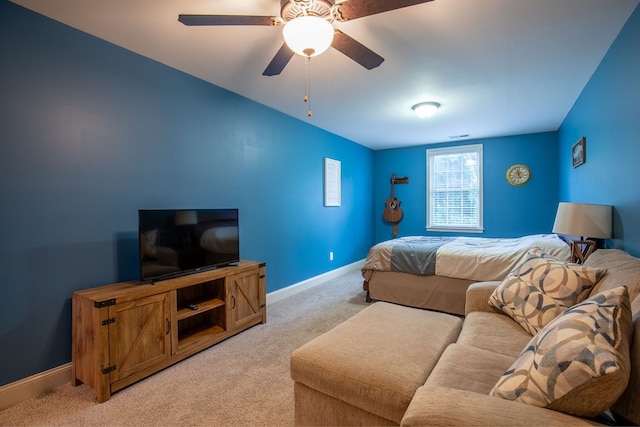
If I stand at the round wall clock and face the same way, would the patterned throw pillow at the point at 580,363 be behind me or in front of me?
in front

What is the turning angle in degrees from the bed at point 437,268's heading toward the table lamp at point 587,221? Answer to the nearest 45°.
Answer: approximately 135° to its left

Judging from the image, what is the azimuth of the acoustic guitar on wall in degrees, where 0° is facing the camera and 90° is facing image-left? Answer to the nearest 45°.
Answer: approximately 0°

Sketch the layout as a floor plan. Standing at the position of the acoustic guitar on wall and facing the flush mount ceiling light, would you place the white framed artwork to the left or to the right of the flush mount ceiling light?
right

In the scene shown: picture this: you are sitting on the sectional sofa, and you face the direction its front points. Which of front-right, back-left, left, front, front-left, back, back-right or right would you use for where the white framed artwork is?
front-right

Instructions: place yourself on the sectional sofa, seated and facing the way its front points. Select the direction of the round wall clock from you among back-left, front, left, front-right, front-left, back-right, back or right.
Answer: right

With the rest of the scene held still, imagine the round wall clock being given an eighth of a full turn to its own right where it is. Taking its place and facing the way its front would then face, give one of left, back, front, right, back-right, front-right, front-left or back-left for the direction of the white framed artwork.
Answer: front

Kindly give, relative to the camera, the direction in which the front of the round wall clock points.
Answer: facing the viewer

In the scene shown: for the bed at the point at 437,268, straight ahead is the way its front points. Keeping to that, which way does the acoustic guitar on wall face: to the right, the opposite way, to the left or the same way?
to the left

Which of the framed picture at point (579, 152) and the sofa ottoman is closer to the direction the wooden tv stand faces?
the sofa ottoman

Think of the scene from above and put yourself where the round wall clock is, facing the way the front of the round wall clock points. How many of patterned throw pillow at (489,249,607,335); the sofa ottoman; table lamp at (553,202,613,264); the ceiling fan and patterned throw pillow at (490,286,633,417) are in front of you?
5

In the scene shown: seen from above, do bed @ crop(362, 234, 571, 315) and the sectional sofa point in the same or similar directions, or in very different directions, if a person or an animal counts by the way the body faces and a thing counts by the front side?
same or similar directions

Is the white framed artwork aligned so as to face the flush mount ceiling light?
yes

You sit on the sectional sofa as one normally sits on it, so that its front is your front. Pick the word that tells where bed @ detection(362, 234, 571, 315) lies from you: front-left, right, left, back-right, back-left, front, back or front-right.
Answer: right

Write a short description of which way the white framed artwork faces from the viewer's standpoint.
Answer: facing the viewer and to the right of the viewer

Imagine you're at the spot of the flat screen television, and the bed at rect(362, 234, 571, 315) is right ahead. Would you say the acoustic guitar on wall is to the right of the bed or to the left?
left

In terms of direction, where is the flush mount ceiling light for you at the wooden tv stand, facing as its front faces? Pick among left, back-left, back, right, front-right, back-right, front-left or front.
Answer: front-left

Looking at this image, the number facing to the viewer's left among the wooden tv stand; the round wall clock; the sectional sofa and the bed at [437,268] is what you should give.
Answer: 2

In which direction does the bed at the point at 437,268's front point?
to the viewer's left

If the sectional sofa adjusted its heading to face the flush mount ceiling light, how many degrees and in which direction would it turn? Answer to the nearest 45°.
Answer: approximately 90° to its right

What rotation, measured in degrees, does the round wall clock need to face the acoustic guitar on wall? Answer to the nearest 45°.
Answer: approximately 90° to its right

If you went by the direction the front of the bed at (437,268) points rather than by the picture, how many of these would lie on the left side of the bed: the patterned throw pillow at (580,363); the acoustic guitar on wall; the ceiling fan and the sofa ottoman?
3
